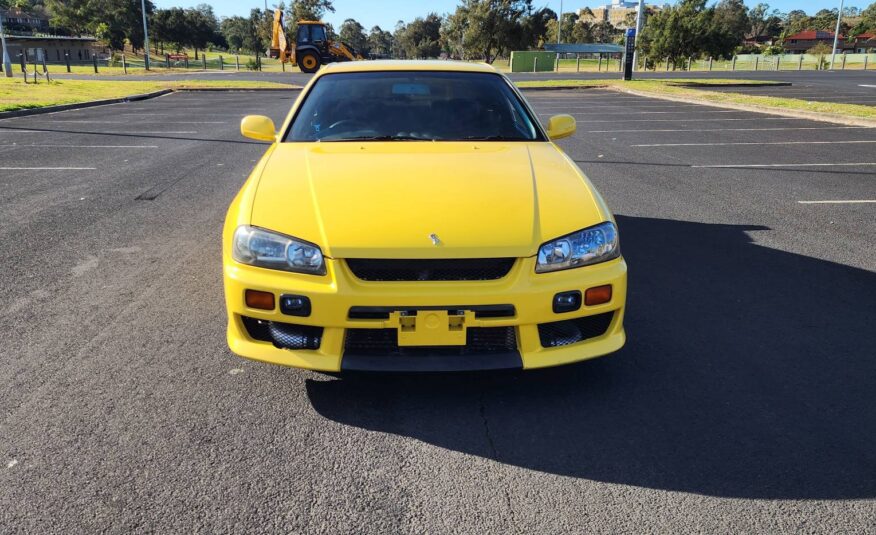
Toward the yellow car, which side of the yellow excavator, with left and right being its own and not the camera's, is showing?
right

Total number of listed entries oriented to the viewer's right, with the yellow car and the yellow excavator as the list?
1

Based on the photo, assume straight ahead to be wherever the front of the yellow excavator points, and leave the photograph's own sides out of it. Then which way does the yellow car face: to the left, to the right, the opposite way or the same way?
to the right

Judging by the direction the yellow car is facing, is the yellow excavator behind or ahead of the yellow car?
behind

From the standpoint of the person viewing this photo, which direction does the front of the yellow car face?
facing the viewer

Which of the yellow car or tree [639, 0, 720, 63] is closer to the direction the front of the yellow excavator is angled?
the tree

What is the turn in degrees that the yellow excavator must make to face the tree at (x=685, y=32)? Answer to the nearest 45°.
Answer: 0° — it already faces it

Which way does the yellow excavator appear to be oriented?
to the viewer's right

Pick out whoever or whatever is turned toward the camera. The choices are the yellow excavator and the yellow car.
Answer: the yellow car

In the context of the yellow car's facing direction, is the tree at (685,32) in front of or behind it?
behind

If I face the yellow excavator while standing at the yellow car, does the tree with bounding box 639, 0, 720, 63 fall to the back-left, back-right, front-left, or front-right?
front-right
